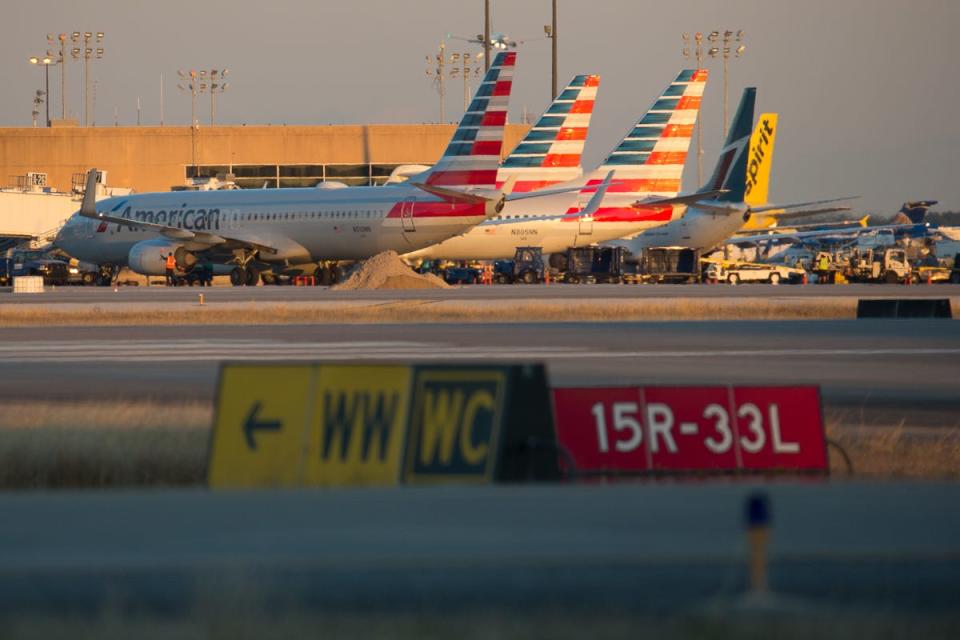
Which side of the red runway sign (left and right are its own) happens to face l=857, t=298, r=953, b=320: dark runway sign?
back

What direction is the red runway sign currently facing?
toward the camera
